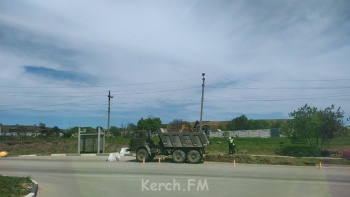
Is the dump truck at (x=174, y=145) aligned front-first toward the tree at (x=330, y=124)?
no

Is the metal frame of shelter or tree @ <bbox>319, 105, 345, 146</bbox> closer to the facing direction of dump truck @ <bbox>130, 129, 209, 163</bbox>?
the metal frame of shelter

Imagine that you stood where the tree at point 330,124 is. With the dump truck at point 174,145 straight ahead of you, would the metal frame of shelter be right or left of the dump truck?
right

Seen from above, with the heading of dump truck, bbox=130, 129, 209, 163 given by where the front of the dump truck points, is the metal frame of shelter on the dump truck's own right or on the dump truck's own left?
on the dump truck's own right

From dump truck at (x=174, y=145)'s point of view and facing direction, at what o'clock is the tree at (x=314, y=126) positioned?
The tree is roughly at 5 o'clock from the dump truck.

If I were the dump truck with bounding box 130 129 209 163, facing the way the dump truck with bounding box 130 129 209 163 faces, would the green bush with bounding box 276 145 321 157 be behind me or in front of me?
behind

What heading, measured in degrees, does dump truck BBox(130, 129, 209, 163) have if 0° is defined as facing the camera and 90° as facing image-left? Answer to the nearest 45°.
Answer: approximately 90°
